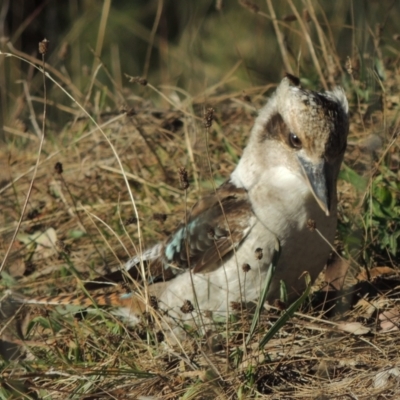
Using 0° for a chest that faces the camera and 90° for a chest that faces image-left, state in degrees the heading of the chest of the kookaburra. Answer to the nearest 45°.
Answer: approximately 315°

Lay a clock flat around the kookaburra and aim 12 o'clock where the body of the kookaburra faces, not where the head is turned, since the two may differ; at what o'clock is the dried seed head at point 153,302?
The dried seed head is roughly at 3 o'clock from the kookaburra.

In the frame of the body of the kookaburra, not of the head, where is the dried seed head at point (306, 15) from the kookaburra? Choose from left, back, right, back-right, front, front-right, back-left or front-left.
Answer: back-left
